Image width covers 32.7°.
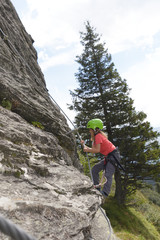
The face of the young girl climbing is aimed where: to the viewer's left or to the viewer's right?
to the viewer's left

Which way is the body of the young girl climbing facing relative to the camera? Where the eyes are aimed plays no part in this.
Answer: to the viewer's left
